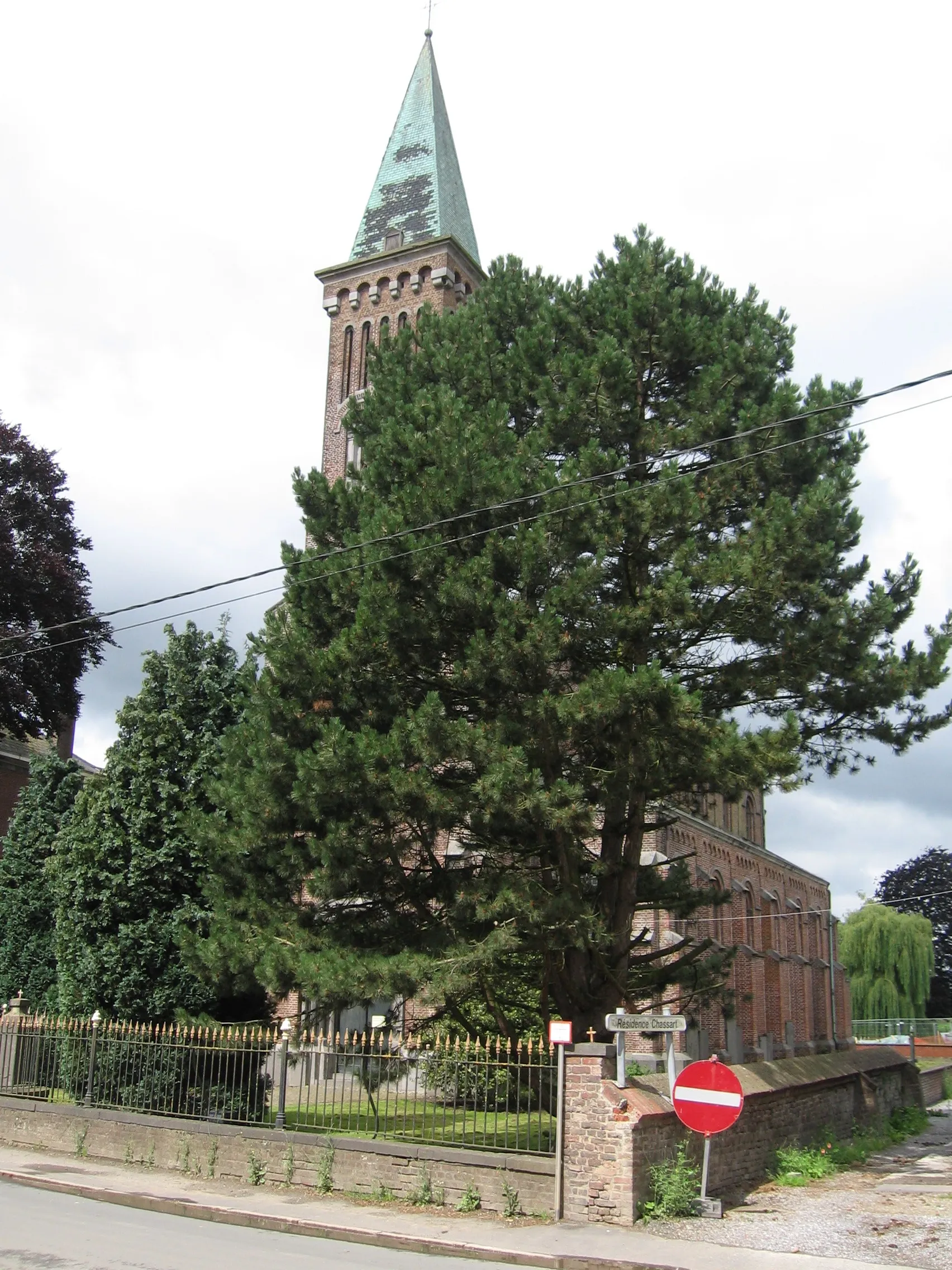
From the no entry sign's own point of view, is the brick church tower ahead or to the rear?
to the rear

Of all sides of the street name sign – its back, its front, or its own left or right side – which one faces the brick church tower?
back

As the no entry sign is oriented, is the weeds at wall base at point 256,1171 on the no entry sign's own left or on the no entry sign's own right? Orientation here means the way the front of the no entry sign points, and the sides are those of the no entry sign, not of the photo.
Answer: on the no entry sign's own right

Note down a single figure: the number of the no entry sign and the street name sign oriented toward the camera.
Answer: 2
